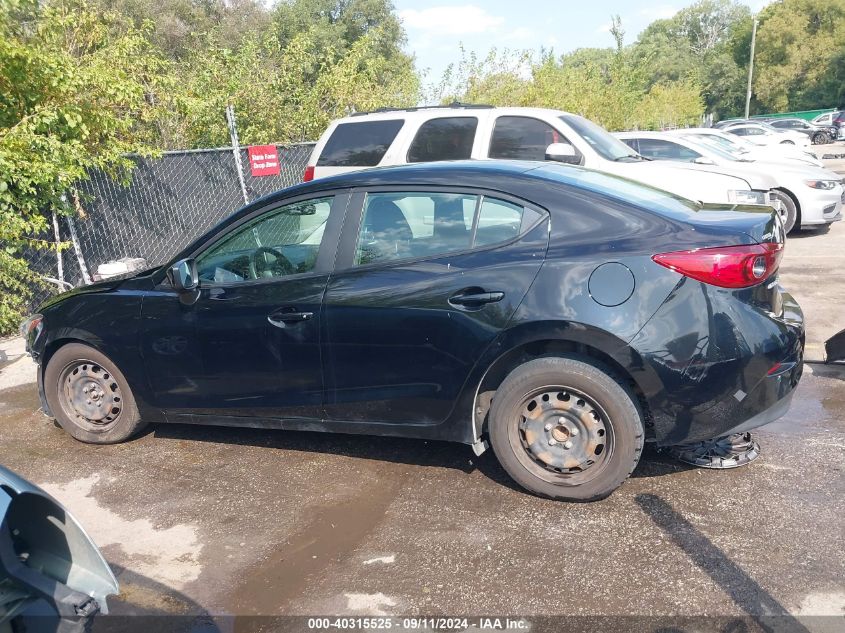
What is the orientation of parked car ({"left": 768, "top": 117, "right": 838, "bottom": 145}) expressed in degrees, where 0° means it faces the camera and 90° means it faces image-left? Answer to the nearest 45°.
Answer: approximately 270°

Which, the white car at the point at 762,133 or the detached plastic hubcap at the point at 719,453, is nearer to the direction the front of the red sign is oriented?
the detached plastic hubcap

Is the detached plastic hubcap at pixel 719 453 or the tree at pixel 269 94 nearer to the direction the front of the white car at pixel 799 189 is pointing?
the detached plastic hubcap

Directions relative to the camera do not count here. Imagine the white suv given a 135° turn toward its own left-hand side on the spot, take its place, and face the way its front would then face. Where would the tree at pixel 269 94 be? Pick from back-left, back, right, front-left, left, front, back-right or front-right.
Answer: front

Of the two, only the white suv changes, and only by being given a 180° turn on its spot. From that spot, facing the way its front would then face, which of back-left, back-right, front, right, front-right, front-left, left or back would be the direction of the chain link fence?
front

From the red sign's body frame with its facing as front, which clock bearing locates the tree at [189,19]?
The tree is roughly at 6 o'clock from the red sign.

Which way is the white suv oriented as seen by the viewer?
to the viewer's right

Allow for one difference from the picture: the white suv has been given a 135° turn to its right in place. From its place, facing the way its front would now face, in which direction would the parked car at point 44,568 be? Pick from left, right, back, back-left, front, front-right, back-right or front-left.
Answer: front-left

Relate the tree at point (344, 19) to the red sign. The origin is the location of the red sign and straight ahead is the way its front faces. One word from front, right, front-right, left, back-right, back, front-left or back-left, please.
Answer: back

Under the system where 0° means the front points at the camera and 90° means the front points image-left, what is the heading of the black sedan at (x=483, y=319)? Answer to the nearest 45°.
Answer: approximately 135°
